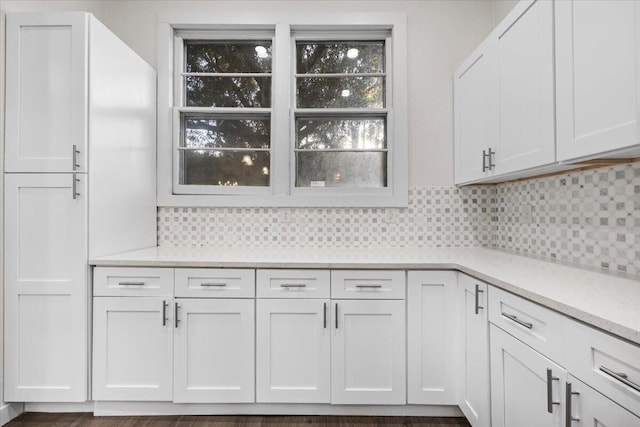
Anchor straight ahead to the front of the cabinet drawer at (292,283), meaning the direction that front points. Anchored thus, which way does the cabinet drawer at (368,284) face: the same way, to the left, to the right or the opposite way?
the same way

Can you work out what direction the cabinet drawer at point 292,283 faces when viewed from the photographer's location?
facing the viewer

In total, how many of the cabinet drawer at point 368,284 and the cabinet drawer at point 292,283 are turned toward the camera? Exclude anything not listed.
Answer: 2

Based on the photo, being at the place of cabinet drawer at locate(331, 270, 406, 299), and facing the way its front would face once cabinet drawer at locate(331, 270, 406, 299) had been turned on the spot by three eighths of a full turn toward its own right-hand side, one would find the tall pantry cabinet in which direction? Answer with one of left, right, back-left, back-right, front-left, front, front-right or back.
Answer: front-left

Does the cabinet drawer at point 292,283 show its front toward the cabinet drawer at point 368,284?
no

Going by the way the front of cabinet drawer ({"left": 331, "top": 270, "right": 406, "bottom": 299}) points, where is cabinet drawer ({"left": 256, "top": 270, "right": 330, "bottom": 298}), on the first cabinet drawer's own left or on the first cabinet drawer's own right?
on the first cabinet drawer's own right

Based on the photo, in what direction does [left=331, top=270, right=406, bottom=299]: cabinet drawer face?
toward the camera

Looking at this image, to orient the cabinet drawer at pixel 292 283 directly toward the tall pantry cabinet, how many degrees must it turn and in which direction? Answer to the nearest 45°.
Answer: approximately 90° to its right
